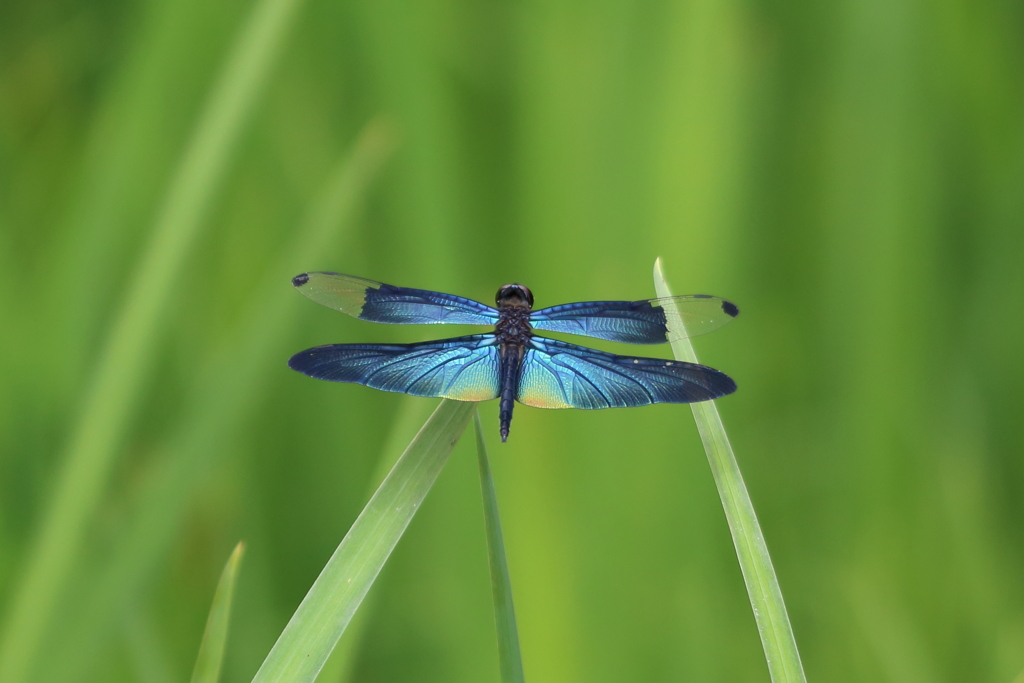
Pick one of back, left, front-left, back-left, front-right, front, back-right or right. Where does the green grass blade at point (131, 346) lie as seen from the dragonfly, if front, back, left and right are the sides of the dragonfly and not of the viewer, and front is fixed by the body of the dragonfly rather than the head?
left

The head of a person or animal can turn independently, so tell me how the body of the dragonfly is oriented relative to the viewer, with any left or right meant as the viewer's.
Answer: facing away from the viewer

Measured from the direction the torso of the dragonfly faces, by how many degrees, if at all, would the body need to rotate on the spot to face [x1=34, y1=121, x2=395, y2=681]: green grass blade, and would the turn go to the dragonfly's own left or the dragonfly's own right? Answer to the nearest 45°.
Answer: approximately 45° to the dragonfly's own left
